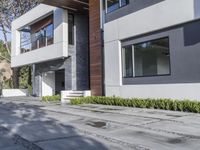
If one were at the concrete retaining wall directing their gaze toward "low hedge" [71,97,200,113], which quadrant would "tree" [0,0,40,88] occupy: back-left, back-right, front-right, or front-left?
back-left

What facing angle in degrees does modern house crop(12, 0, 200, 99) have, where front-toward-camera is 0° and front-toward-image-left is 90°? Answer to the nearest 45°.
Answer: approximately 45°

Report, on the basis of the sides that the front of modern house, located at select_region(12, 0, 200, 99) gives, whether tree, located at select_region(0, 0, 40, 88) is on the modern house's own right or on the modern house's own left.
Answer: on the modern house's own right
